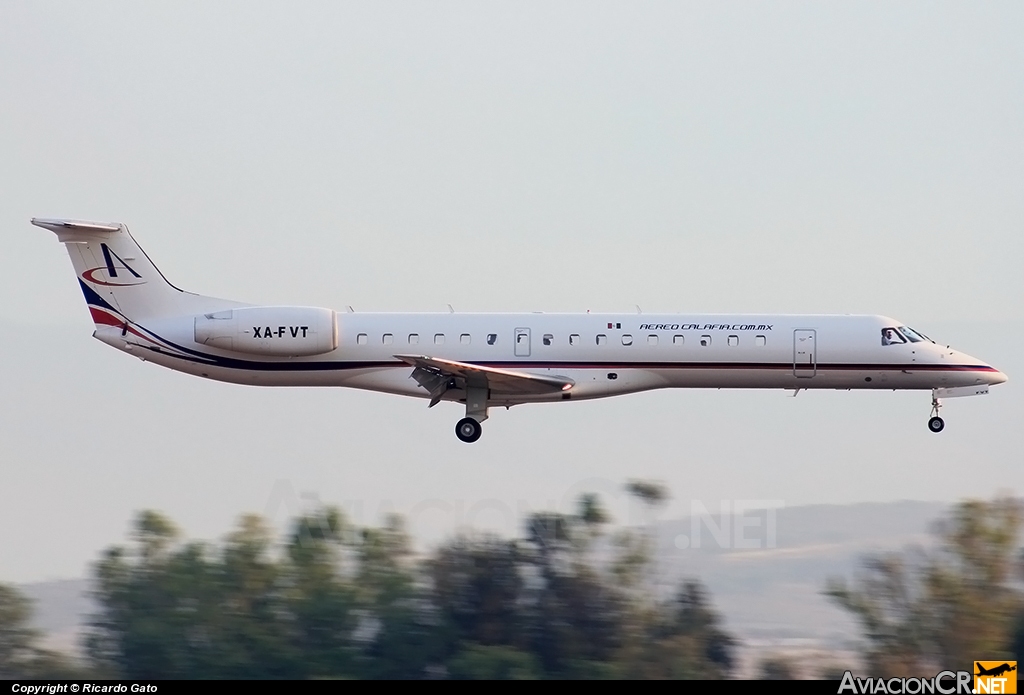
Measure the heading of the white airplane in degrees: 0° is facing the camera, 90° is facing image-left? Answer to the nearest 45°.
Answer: approximately 270°
